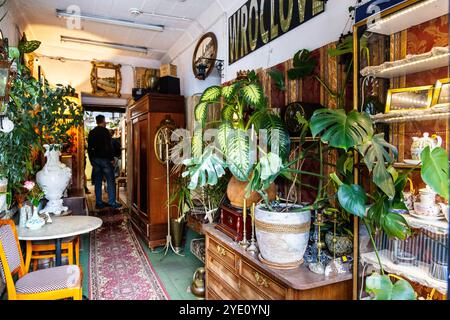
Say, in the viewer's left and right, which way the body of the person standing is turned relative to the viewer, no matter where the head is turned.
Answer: facing away from the viewer and to the right of the viewer

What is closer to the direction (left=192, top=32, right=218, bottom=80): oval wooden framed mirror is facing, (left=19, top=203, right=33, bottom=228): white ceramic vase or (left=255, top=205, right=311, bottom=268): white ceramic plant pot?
the white ceramic vase

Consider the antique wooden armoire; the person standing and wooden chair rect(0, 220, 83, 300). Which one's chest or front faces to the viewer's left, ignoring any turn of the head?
the antique wooden armoire

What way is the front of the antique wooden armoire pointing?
to the viewer's left

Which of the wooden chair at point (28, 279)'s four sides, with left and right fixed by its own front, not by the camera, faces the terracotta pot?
front

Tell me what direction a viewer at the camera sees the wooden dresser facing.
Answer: facing the viewer and to the left of the viewer

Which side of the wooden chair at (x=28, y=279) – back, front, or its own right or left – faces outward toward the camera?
right

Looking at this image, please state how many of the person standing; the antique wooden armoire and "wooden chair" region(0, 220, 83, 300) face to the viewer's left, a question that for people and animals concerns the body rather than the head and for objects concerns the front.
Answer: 1

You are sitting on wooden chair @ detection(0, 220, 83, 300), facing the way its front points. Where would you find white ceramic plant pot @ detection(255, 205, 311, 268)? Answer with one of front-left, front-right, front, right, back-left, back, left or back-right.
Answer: front-right

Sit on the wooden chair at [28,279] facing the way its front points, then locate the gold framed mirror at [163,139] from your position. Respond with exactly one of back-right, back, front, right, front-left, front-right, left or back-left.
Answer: front-left

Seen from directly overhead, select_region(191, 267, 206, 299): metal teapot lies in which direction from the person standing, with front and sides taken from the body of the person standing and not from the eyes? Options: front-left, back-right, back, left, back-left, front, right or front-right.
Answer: back-right

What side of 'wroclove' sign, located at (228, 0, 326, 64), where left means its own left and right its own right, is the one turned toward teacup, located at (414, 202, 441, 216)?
left

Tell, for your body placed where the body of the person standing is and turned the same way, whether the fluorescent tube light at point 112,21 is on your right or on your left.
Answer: on your right

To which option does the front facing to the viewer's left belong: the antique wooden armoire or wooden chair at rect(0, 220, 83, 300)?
the antique wooden armoire

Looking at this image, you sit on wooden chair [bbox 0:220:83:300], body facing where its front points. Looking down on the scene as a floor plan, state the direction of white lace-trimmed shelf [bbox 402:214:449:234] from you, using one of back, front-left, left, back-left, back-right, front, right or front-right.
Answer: front-right
